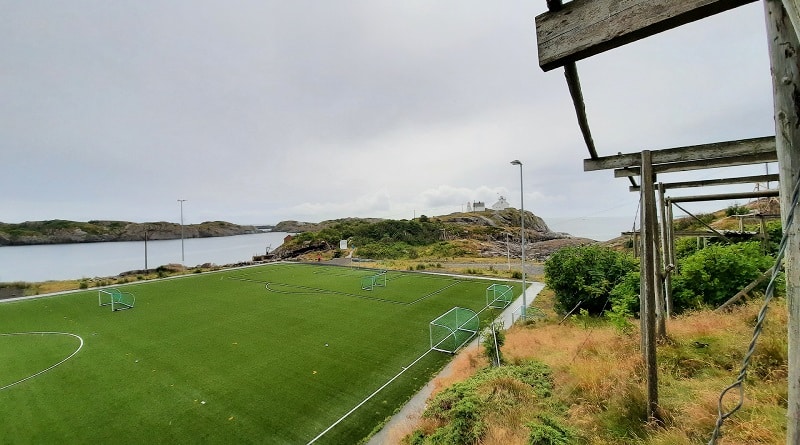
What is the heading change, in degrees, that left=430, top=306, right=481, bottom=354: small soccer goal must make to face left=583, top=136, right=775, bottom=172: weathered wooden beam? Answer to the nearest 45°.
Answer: approximately 90° to its left

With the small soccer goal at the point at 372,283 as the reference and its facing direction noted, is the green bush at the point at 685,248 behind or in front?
in front

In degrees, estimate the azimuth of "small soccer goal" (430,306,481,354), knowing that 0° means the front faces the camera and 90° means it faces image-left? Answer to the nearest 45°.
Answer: approximately 135°

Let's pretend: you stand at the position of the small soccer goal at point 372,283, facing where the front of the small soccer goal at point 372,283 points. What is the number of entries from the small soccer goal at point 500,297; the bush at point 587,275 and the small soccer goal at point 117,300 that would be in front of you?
2

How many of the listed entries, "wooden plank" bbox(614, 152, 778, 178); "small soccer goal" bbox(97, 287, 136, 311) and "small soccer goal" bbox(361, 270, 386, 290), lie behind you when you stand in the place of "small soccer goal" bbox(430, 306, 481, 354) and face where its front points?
1

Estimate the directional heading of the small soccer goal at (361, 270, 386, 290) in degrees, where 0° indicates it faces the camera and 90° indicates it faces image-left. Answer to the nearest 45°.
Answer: approximately 315°
